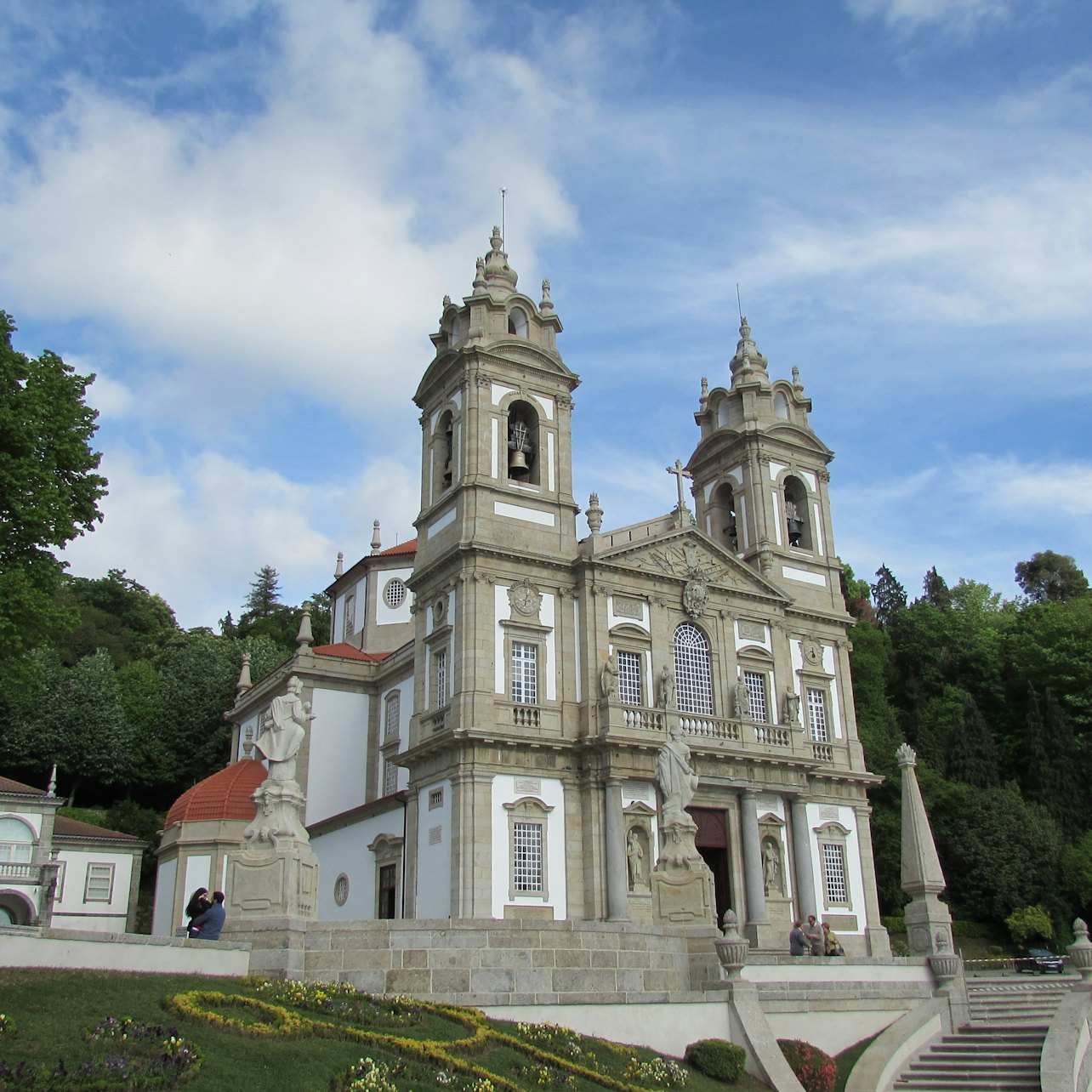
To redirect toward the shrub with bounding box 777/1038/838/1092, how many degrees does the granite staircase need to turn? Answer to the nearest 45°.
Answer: approximately 45° to its right

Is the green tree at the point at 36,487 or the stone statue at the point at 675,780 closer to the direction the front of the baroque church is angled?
the stone statue

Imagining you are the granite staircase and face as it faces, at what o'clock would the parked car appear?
The parked car is roughly at 6 o'clock from the granite staircase.

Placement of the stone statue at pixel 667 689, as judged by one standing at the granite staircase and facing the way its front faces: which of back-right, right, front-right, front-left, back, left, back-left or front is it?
back-right

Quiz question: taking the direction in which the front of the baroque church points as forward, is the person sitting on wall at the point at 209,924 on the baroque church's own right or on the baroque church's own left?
on the baroque church's own right

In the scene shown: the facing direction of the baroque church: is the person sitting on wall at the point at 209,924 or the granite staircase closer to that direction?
the granite staircase

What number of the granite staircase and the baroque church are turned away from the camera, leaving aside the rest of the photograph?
0

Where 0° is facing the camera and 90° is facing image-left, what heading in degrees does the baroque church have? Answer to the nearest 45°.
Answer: approximately 315°

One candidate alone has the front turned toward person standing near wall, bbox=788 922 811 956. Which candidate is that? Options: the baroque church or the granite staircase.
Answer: the baroque church

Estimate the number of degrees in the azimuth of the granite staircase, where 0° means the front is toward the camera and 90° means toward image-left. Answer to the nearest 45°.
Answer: approximately 0°

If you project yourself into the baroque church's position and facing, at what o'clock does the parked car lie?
The parked car is roughly at 10 o'clock from the baroque church.

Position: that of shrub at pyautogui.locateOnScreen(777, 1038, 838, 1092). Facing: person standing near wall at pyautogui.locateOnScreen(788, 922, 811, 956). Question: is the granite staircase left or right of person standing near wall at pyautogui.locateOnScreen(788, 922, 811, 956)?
right
